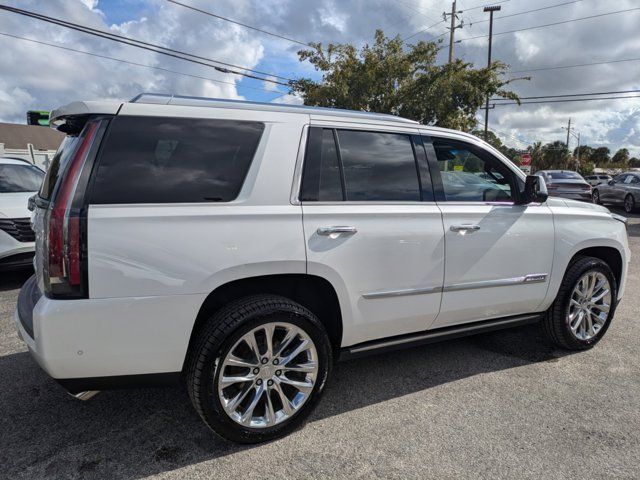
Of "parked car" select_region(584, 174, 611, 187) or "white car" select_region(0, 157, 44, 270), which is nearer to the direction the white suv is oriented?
the parked car

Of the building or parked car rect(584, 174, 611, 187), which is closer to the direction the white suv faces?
the parked car

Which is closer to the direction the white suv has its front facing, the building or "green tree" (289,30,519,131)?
the green tree

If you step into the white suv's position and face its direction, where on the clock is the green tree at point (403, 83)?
The green tree is roughly at 11 o'clock from the white suv.

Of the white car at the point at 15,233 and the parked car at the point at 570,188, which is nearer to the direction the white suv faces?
the parked car

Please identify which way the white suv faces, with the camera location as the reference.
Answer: facing away from the viewer and to the right of the viewer
